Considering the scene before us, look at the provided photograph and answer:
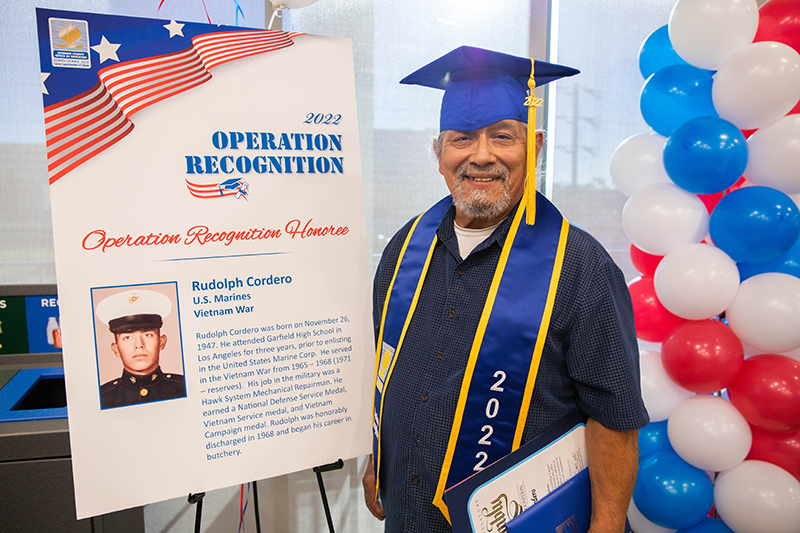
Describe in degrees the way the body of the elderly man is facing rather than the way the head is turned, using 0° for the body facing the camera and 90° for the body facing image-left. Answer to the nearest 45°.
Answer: approximately 45°

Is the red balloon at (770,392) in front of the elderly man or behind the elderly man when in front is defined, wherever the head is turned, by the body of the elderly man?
behind

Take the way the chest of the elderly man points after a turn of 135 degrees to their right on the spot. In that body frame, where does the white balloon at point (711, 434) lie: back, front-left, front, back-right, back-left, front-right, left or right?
front-right
